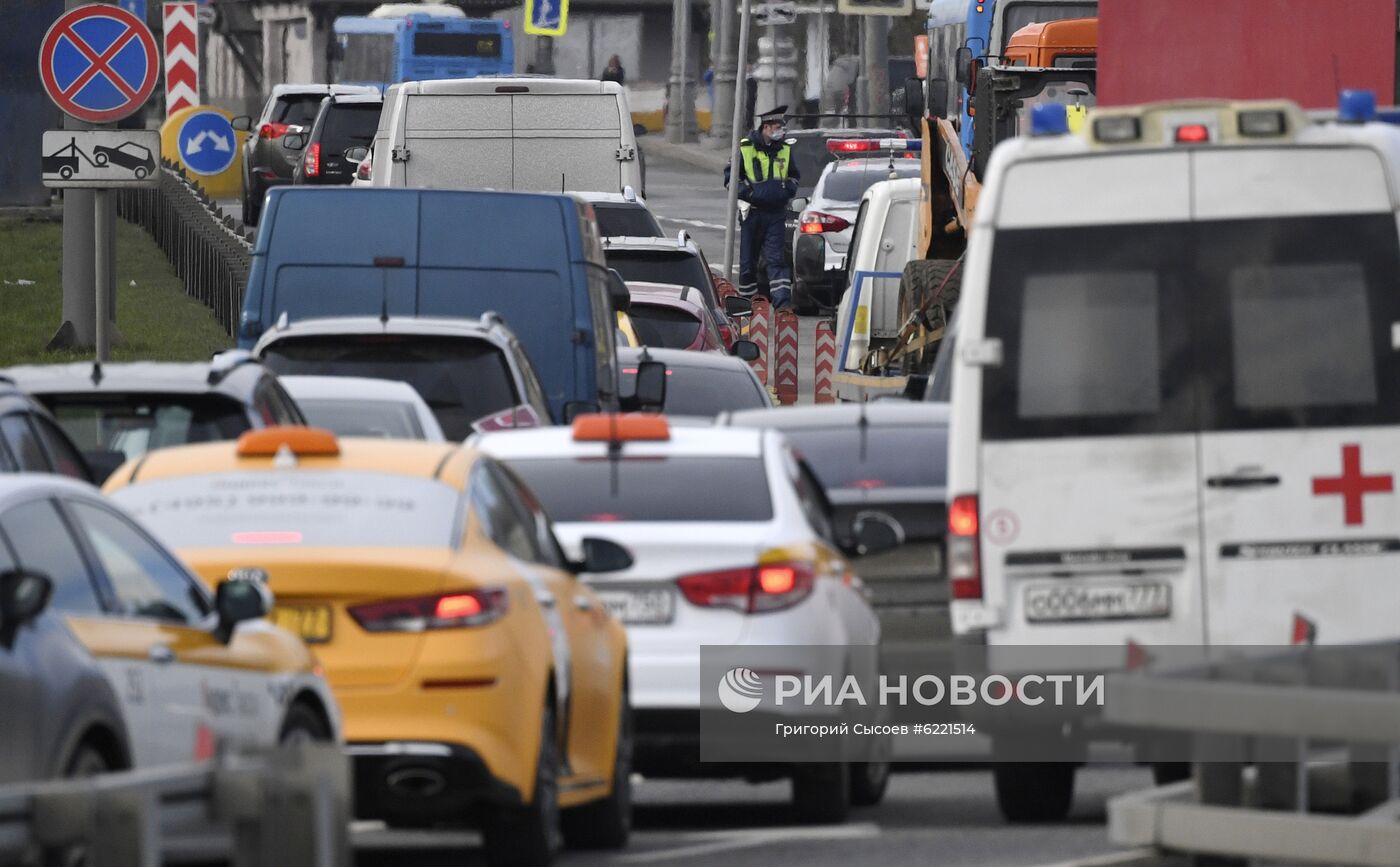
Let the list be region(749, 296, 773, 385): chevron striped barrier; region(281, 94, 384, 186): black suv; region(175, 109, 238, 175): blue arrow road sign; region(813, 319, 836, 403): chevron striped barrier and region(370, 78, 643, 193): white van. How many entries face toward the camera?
3

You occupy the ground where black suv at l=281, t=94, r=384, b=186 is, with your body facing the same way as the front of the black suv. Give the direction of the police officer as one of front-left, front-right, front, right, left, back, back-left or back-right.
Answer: back-right

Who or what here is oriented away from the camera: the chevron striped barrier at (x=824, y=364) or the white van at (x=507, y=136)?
the white van

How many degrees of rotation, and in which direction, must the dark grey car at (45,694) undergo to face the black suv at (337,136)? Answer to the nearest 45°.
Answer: approximately 45° to its left

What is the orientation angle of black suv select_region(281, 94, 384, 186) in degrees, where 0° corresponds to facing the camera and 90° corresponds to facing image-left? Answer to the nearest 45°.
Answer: approximately 180°

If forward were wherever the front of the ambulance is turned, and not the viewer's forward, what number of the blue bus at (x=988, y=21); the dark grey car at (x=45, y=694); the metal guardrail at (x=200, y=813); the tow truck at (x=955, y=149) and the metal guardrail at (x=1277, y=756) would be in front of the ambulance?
2

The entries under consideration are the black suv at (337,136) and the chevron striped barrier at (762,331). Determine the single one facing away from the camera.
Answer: the black suv

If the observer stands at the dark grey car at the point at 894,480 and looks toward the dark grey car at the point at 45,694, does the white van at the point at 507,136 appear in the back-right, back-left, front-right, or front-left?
back-right

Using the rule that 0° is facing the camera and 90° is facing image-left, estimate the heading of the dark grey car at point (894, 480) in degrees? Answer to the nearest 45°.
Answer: approximately 180°

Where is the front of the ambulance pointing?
away from the camera

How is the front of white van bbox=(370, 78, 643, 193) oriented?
away from the camera

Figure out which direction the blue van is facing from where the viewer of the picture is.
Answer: facing away from the viewer
